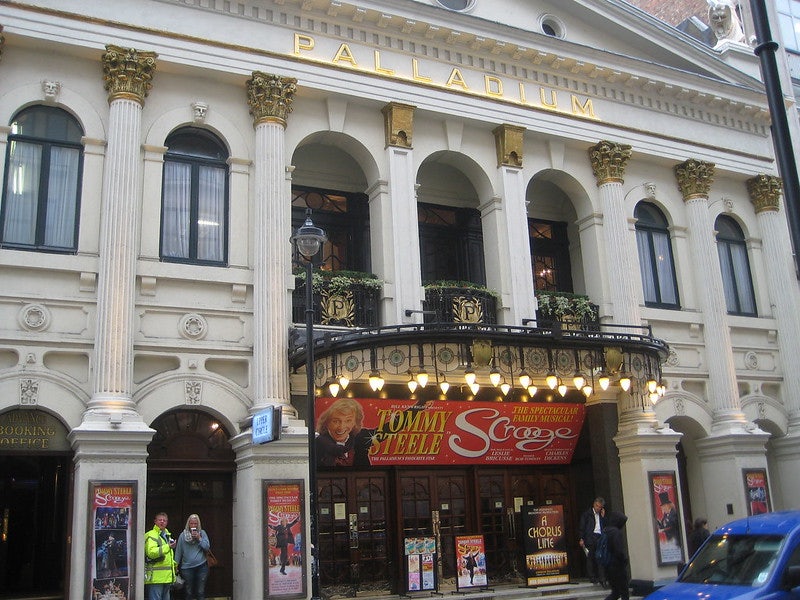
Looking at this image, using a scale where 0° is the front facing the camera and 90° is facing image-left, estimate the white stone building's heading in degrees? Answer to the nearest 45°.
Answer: approximately 315°

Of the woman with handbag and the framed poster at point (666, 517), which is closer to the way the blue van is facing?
the woman with handbag

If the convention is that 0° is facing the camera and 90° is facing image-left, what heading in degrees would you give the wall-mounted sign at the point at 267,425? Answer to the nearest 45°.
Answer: approximately 45°

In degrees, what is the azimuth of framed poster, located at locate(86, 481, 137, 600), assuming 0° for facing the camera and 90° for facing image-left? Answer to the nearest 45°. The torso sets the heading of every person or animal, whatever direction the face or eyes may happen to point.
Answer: approximately 0°

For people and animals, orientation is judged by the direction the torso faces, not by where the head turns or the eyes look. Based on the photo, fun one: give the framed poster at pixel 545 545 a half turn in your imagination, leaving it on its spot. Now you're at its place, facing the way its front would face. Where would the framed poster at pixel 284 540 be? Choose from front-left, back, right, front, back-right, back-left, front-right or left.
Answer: left

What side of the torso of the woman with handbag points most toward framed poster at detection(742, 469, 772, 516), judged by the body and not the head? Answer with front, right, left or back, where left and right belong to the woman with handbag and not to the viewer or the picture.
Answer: left

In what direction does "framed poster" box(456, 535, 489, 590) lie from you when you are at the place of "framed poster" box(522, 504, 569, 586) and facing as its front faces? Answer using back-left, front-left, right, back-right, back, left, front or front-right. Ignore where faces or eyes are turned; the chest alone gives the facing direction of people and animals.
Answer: right

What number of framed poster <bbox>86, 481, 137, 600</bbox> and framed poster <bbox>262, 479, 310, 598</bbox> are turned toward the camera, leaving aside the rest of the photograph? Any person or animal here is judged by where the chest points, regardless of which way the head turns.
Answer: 2

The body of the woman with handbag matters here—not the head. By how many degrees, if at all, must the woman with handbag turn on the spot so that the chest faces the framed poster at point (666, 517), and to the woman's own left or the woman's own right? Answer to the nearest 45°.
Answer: approximately 90° to the woman's own left

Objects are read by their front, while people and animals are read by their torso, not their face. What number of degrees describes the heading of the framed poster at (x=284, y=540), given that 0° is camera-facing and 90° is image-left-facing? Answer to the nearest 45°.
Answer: approximately 0°

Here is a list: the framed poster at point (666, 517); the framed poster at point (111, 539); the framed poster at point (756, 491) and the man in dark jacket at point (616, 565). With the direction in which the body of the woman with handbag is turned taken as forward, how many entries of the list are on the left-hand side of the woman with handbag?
3
